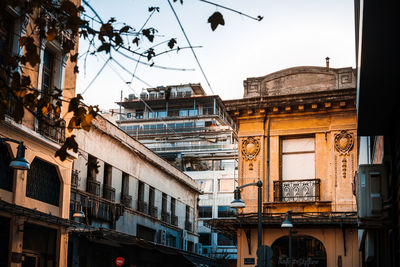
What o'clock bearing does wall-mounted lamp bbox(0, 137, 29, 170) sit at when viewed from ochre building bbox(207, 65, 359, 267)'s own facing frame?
The wall-mounted lamp is roughly at 1 o'clock from the ochre building.

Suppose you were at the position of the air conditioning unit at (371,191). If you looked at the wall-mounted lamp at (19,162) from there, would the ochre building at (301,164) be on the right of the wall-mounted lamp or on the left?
right

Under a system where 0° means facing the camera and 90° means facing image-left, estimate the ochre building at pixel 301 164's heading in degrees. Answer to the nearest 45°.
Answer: approximately 0°

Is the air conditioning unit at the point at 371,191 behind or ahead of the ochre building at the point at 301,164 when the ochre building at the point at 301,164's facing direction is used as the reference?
ahead
